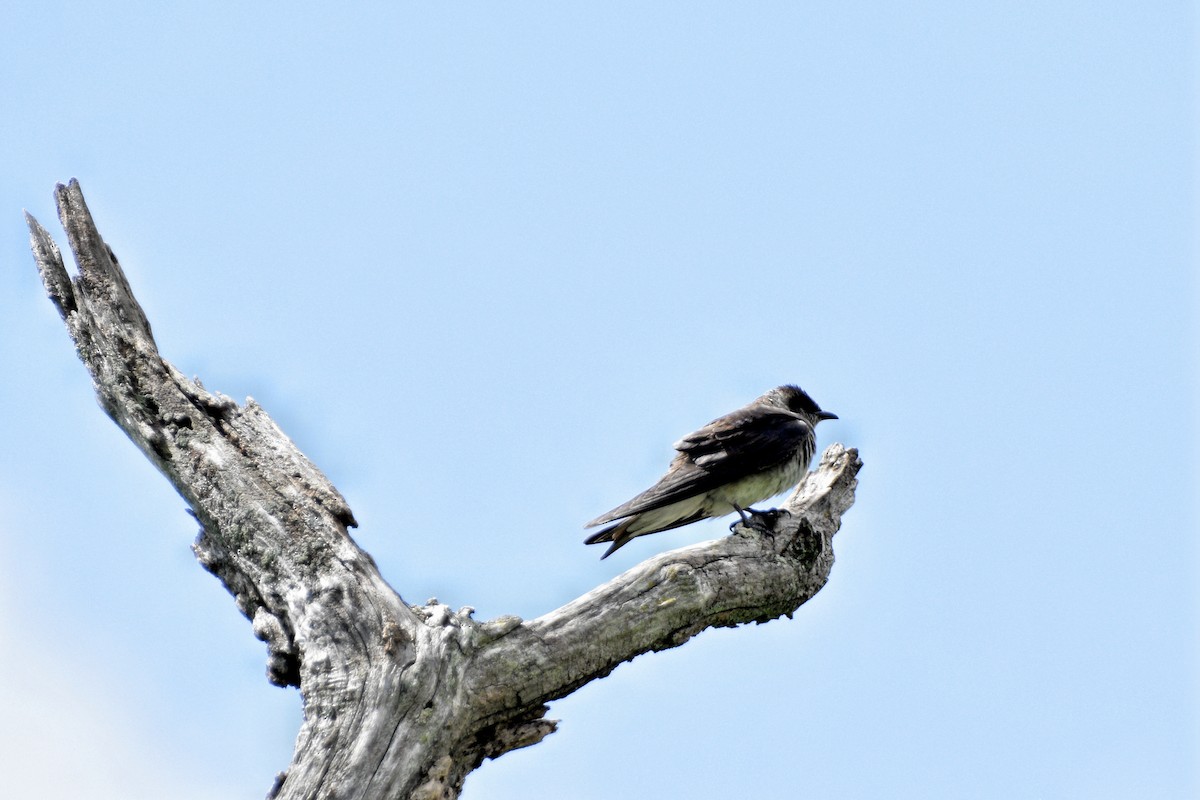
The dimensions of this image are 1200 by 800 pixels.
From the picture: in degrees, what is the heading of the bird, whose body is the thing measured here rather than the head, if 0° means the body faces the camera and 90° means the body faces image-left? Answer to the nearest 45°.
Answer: approximately 270°
